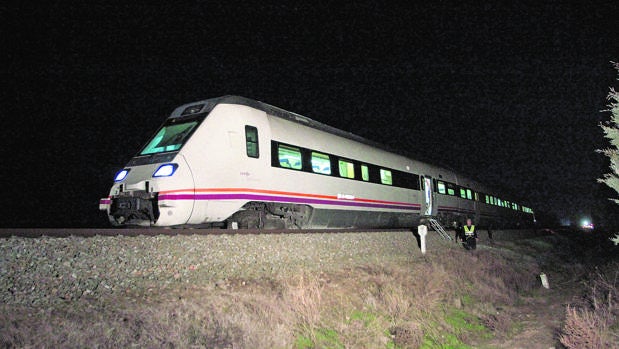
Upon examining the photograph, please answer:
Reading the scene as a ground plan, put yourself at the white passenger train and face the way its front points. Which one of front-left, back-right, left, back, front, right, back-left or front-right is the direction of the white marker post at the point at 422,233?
back

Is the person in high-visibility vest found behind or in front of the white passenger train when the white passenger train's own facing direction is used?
behind

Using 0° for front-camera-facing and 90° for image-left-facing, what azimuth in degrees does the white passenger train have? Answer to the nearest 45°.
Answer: approximately 45°
